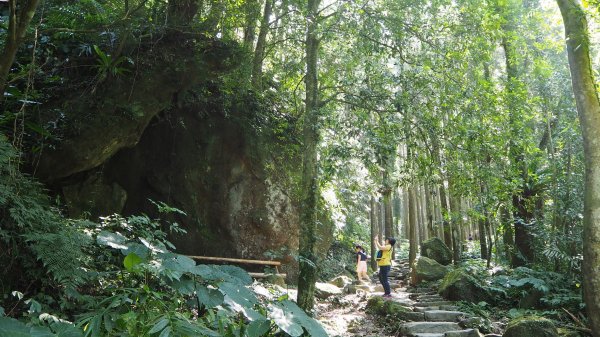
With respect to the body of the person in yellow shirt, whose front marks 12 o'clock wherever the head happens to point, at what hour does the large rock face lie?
The large rock face is roughly at 11 o'clock from the person in yellow shirt.

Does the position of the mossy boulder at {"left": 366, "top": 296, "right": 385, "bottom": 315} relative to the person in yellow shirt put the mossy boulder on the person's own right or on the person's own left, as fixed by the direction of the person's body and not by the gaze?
on the person's own left

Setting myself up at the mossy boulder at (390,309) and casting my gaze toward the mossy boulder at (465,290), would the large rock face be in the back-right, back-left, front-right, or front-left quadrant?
back-left

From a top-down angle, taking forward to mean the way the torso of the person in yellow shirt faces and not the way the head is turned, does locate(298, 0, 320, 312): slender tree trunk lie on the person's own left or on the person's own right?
on the person's own left

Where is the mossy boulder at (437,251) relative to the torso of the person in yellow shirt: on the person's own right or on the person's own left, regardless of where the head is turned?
on the person's own right

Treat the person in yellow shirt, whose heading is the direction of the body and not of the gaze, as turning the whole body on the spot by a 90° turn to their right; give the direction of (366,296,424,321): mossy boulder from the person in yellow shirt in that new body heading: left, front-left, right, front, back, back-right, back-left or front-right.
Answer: back

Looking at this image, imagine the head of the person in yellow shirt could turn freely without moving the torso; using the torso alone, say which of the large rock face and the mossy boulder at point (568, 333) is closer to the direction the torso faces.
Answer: the large rock face

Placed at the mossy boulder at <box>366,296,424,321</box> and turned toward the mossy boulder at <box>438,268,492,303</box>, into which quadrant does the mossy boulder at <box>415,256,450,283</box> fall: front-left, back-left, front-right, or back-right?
front-left

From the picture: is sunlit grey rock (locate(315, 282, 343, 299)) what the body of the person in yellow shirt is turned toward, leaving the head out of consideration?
yes

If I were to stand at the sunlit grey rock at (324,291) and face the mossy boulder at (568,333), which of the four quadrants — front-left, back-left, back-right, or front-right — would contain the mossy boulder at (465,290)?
front-left

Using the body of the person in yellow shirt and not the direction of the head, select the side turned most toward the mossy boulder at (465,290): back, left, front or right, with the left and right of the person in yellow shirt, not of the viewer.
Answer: back

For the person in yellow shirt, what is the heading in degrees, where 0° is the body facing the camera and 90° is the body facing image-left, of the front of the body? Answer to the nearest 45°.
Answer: approximately 90°

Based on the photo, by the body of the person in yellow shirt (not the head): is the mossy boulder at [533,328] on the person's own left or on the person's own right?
on the person's own left
